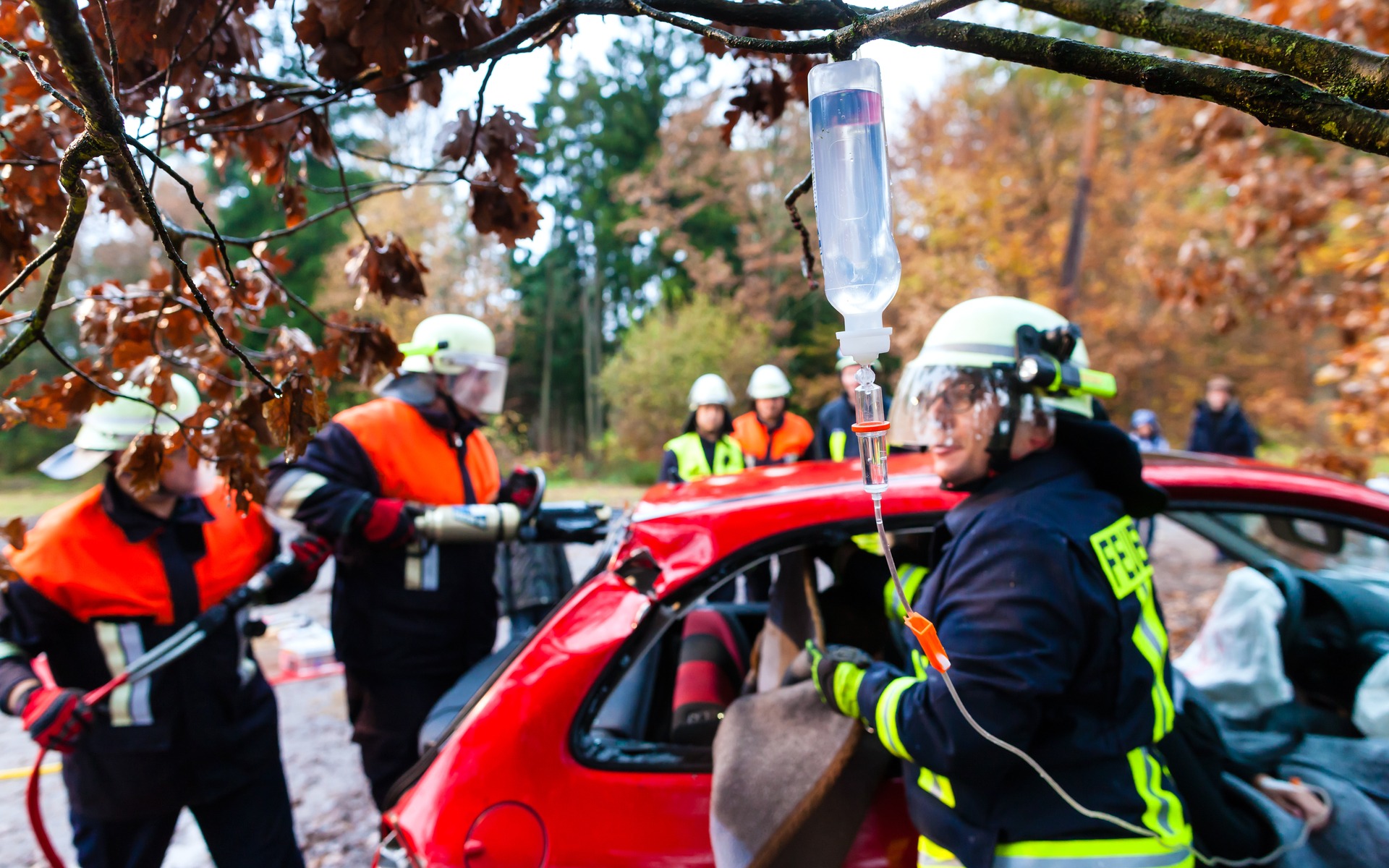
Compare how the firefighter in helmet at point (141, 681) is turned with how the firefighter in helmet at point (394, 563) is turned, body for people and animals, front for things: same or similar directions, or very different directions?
same or similar directions

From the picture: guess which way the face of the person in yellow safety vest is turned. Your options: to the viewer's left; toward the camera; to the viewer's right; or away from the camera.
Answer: toward the camera

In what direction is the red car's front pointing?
to the viewer's right

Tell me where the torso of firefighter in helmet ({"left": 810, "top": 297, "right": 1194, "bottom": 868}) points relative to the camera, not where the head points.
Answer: to the viewer's left

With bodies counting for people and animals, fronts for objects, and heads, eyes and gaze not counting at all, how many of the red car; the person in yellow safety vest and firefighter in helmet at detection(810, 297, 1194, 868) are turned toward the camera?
1

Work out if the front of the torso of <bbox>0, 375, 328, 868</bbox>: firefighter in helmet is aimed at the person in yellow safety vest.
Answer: no

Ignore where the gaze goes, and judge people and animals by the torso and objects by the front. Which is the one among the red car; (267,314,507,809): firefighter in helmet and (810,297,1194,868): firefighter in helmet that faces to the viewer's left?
(810,297,1194,868): firefighter in helmet

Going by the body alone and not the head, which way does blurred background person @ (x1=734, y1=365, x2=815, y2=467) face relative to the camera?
toward the camera

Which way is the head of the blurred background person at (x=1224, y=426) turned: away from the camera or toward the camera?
toward the camera

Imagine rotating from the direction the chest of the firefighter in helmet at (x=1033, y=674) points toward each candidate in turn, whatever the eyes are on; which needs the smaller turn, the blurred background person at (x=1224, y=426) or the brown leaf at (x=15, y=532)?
the brown leaf

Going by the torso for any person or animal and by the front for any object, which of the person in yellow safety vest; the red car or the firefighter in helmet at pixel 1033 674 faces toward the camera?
the person in yellow safety vest

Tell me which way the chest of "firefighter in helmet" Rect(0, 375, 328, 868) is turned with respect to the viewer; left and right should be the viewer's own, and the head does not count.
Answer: facing the viewer and to the right of the viewer

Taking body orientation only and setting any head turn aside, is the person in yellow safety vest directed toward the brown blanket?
yes

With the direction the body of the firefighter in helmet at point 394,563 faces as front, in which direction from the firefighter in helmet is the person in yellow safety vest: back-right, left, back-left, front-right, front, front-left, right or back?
left

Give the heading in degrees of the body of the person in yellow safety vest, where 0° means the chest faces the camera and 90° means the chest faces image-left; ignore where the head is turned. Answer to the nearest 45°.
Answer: approximately 0°

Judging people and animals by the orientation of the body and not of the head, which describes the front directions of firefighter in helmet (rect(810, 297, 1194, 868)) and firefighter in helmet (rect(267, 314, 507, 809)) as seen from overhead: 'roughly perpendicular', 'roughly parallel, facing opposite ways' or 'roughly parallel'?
roughly parallel, facing opposite ways

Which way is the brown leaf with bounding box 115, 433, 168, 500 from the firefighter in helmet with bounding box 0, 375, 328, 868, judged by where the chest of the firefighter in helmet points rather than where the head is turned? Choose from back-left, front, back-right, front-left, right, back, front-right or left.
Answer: front-right
